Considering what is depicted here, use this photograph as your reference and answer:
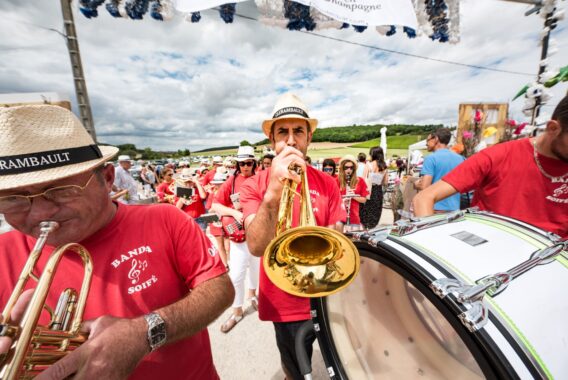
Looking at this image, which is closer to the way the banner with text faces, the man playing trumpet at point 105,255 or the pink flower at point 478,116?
the man playing trumpet

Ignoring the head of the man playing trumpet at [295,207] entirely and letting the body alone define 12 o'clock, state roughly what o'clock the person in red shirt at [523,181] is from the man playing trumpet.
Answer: The person in red shirt is roughly at 9 o'clock from the man playing trumpet.

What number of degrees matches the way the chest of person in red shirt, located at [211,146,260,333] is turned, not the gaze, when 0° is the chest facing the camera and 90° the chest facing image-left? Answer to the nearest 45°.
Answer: approximately 0°

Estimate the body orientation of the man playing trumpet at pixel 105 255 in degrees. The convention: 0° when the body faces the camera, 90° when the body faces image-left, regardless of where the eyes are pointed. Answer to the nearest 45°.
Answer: approximately 45°

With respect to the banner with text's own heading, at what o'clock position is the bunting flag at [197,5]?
The bunting flag is roughly at 2 o'clock from the banner with text.

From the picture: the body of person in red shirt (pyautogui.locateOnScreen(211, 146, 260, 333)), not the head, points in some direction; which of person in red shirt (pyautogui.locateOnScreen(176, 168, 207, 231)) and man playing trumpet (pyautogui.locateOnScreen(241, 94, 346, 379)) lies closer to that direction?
the man playing trumpet

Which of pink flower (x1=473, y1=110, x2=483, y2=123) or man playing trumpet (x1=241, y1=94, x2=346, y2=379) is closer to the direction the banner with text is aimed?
the man playing trumpet

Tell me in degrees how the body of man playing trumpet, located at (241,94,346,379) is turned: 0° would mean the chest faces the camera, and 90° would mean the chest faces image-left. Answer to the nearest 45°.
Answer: approximately 0°
